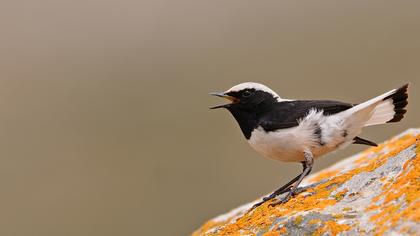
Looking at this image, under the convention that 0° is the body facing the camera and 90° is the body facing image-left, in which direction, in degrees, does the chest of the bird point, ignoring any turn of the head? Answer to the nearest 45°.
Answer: approximately 90°
